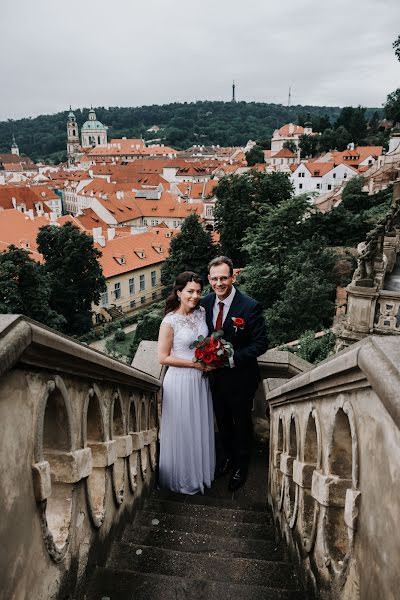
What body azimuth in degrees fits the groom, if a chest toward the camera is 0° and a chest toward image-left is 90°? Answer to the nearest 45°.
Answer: approximately 45°

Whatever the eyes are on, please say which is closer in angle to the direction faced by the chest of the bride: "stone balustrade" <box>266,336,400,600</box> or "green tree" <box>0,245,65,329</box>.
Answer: the stone balustrade

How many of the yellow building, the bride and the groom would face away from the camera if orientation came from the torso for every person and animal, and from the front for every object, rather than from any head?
0

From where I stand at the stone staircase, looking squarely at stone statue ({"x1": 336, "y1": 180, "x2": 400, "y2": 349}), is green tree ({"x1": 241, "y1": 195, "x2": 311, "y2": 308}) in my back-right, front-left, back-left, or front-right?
front-left

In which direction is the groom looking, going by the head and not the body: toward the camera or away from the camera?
toward the camera

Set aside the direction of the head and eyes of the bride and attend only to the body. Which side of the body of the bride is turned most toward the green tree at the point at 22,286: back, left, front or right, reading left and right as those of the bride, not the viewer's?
back

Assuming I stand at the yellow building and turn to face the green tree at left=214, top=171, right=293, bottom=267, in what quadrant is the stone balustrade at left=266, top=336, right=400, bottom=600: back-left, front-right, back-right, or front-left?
front-right

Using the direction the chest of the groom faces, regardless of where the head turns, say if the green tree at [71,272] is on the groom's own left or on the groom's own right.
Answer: on the groom's own right

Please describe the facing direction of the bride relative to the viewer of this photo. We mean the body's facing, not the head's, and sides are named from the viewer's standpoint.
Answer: facing the viewer and to the right of the viewer

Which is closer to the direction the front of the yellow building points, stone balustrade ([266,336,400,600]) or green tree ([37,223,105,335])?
the stone balustrade

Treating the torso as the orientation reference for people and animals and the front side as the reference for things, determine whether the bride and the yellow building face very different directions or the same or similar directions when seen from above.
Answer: same or similar directions

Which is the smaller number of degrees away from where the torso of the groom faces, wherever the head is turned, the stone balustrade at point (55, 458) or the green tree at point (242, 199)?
the stone balustrade
